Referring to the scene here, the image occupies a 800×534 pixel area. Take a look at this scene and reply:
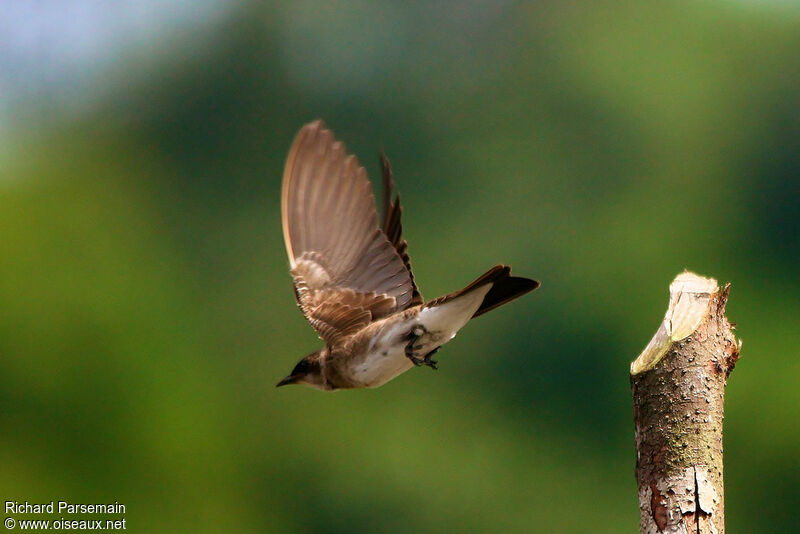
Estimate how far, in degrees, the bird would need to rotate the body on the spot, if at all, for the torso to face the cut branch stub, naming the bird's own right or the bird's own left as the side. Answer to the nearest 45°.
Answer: approximately 135° to the bird's own left

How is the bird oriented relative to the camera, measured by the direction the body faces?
to the viewer's left
